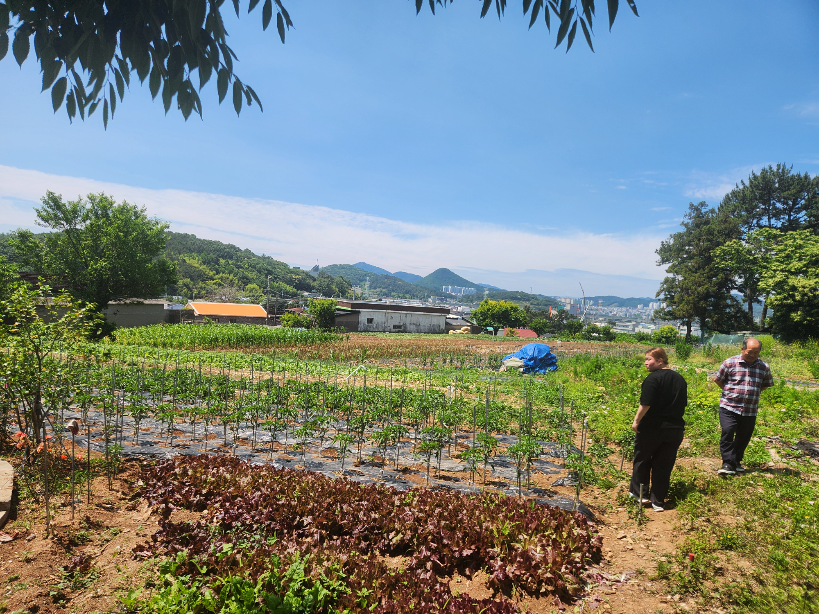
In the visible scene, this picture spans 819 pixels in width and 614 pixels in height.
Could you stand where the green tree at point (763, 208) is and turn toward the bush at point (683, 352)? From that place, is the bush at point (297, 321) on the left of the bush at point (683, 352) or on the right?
right

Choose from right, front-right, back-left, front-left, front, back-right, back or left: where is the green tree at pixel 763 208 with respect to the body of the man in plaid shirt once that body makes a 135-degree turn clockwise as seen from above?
front-right

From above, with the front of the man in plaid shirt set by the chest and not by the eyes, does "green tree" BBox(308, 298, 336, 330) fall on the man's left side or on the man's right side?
on the man's right side
